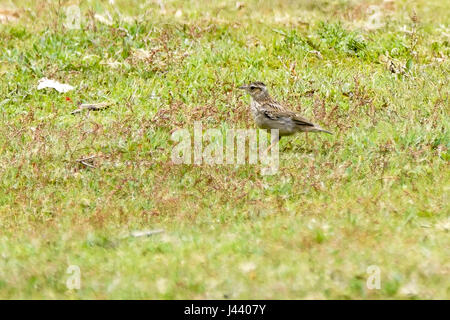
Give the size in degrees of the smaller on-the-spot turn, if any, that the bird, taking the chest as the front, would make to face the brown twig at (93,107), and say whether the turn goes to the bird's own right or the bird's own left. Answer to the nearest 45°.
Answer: approximately 45° to the bird's own right

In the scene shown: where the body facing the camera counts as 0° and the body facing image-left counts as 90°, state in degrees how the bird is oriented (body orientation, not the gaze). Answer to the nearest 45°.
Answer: approximately 90°

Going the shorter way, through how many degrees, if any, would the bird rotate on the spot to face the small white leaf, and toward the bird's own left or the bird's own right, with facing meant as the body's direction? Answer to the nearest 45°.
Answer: approximately 45° to the bird's own right
